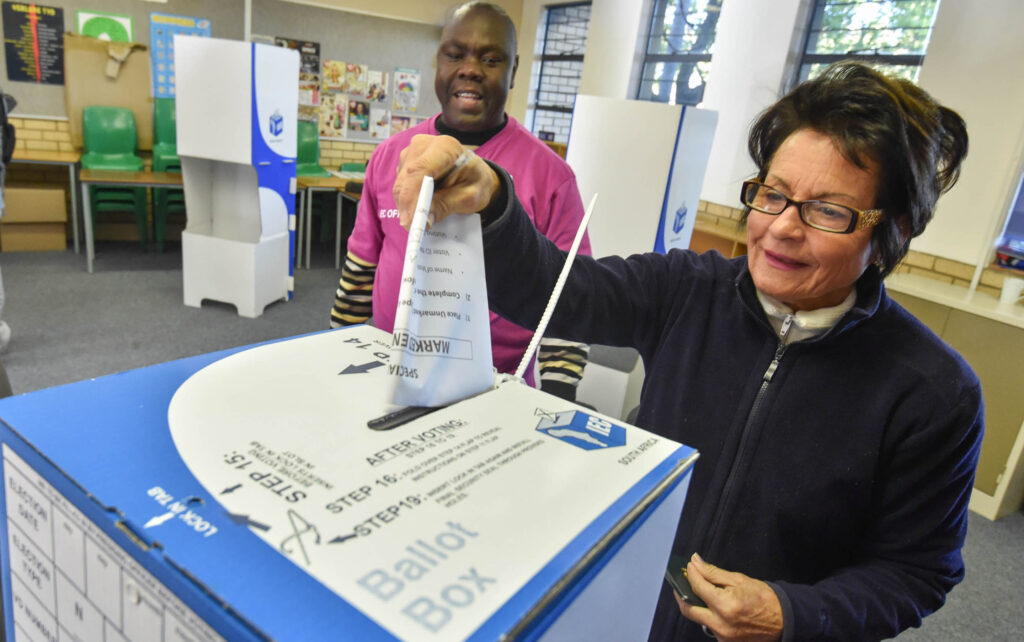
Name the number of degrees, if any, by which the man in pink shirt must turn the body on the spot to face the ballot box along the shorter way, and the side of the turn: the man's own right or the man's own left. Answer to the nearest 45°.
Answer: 0° — they already face it

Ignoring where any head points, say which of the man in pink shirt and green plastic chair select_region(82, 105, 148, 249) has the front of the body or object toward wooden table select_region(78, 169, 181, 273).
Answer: the green plastic chair

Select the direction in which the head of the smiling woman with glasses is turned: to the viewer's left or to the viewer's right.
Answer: to the viewer's left

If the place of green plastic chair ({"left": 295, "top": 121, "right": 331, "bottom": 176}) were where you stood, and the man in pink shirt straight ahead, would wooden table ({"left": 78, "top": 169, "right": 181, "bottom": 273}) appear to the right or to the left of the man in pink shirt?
right

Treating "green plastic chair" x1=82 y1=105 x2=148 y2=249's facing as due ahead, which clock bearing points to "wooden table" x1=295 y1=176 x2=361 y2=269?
The wooden table is roughly at 10 o'clock from the green plastic chair.

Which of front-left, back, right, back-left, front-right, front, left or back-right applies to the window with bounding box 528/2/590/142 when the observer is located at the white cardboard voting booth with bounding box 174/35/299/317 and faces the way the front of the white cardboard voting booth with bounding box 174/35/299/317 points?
back

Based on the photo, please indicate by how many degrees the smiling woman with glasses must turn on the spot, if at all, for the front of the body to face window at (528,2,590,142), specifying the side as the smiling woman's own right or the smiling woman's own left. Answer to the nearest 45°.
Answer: approximately 135° to the smiling woman's own right

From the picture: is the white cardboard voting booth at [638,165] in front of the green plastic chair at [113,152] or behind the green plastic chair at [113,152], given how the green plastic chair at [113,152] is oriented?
in front

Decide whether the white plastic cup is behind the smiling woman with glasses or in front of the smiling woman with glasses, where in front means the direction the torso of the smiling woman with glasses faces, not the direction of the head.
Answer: behind

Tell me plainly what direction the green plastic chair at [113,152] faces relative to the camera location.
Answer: facing the viewer

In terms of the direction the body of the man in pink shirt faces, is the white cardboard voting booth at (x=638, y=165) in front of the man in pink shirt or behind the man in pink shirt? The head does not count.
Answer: behind

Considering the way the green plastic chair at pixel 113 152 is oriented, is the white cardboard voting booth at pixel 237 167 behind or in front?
in front

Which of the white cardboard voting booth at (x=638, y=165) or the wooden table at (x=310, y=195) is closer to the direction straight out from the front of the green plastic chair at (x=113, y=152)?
the white cardboard voting booth

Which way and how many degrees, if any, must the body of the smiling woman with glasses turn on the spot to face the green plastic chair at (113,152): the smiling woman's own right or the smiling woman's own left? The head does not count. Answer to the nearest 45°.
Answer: approximately 90° to the smiling woman's own right
